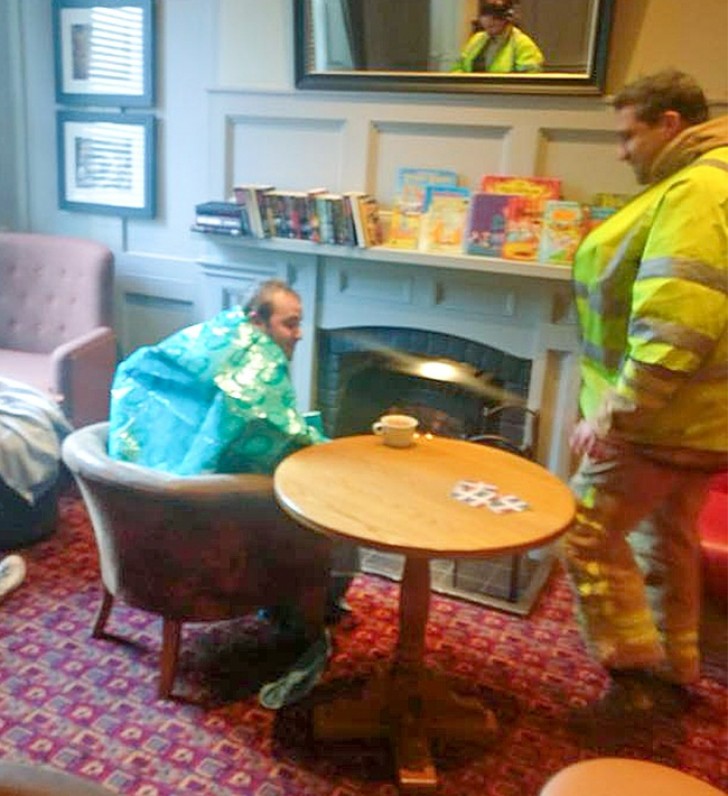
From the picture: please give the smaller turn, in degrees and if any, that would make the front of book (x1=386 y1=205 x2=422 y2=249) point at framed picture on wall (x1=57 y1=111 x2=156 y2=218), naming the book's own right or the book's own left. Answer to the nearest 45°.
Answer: approximately 135° to the book's own right

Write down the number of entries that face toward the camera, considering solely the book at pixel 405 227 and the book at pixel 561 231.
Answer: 2

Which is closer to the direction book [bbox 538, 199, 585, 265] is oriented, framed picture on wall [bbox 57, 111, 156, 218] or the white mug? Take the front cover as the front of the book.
the white mug
